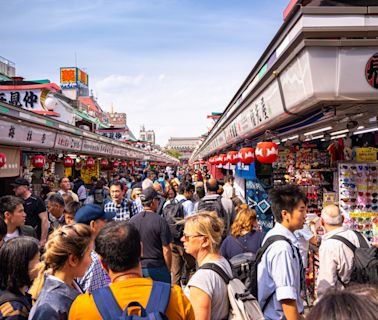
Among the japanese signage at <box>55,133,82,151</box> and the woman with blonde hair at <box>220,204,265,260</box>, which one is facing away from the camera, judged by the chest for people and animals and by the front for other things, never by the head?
the woman with blonde hair

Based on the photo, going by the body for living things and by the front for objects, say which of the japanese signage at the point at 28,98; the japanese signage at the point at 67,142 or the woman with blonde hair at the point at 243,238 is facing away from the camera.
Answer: the woman with blonde hair

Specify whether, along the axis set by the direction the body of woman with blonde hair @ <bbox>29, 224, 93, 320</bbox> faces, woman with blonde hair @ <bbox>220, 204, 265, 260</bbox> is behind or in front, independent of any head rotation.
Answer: in front

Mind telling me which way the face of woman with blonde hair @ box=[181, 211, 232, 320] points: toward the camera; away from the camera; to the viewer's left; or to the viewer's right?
to the viewer's left

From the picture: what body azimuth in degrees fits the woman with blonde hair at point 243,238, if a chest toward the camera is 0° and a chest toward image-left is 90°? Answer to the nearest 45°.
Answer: approximately 180°

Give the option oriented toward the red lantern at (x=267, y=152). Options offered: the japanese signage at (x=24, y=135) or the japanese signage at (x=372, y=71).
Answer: the japanese signage at (x=24, y=135)

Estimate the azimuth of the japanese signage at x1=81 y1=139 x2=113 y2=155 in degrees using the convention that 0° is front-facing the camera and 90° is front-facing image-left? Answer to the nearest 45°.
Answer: approximately 315°
